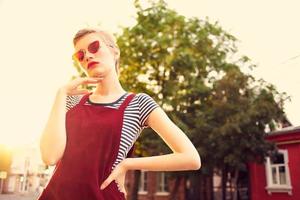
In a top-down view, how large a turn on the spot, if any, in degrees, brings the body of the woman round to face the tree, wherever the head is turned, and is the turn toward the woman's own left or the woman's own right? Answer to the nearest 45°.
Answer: approximately 135° to the woman's own right

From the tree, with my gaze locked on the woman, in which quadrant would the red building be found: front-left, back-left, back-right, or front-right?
back-left

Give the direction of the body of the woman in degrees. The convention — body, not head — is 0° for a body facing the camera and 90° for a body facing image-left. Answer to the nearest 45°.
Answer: approximately 45°

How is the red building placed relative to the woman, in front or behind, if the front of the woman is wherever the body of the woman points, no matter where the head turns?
behind

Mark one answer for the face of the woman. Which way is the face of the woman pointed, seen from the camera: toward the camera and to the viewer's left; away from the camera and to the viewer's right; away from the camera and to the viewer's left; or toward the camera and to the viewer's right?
toward the camera and to the viewer's left

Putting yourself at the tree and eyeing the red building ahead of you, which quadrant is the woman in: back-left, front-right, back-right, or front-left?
back-right
